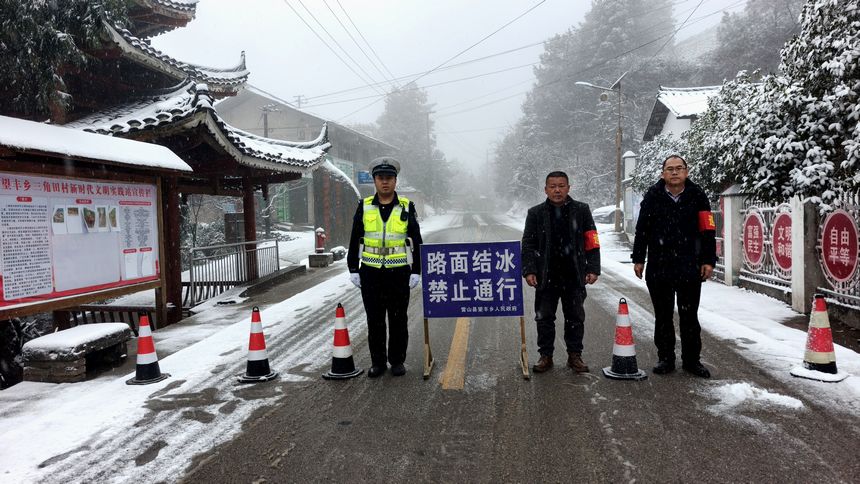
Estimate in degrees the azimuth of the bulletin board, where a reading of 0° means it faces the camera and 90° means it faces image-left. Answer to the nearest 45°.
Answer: approximately 315°

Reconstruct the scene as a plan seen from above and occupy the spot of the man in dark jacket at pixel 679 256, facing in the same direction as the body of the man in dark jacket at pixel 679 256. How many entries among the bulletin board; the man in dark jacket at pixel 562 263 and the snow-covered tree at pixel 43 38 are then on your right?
3

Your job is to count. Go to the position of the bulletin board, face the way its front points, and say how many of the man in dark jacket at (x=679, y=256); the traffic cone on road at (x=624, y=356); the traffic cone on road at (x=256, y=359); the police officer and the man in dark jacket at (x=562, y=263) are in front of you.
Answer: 5

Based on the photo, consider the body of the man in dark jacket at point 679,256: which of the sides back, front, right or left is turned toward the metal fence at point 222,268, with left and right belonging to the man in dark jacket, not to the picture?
right

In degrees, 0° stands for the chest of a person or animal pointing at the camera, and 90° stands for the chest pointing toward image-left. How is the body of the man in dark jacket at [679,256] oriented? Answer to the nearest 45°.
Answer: approximately 0°

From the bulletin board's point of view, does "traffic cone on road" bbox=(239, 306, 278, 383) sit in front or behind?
in front

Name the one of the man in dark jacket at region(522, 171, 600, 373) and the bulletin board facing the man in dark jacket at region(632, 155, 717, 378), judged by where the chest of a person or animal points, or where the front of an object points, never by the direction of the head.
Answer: the bulletin board

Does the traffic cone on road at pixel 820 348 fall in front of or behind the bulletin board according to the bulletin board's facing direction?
in front

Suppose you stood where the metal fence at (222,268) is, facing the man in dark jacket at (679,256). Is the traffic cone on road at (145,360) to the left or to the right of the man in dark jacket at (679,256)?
right

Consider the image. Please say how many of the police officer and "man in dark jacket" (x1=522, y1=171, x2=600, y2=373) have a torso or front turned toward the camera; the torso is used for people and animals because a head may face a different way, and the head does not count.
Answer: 2

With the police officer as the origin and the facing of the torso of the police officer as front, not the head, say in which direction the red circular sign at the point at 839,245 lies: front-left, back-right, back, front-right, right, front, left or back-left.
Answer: left
